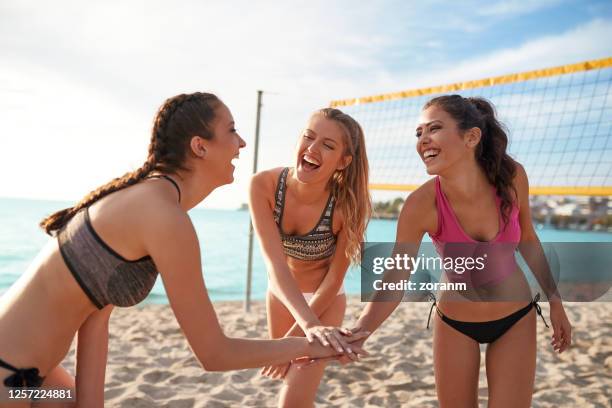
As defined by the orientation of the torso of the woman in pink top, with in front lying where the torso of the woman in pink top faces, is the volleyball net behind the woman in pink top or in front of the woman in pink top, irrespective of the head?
behind

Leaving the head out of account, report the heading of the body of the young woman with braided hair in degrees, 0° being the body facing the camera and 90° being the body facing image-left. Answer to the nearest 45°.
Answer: approximately 270°

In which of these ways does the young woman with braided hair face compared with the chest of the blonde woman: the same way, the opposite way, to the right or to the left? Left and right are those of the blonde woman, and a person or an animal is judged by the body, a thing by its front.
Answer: to the left

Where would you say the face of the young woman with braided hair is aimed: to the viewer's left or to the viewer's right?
to the viewer's right

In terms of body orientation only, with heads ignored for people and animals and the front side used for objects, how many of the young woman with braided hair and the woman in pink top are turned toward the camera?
1

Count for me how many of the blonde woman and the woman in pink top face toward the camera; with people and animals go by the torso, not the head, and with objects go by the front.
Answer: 2

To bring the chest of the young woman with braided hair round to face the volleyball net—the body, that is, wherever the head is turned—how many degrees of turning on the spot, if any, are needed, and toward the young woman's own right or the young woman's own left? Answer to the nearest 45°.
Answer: approximately 45° to the young woman's own left

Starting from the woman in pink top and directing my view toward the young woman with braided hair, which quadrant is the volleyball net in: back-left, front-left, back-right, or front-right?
back-right

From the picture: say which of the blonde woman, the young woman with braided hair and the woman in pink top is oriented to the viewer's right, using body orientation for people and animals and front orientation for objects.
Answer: the young woman with braided hair
